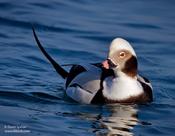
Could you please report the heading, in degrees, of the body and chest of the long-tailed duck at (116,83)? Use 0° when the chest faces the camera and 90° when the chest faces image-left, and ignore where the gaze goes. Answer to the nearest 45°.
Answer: approximately 315°
